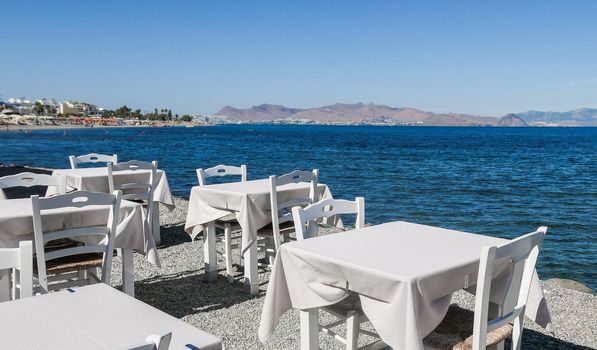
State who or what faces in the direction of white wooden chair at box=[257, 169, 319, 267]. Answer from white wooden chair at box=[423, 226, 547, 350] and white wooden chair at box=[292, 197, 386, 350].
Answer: white wooden chair at box=[423, 226, 547, 350]

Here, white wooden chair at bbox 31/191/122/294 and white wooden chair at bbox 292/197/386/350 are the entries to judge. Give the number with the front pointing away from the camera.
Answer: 1

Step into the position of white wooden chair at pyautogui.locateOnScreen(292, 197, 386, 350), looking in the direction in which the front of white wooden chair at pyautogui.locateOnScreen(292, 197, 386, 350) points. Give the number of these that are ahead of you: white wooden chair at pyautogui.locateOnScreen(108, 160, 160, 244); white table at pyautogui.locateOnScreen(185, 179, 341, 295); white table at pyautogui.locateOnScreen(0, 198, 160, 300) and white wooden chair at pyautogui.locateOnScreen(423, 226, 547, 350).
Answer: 1

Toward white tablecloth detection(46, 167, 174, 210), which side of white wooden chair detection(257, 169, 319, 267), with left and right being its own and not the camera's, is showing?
front

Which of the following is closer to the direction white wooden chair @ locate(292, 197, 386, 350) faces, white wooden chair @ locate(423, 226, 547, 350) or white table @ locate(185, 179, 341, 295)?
the white wooden chair

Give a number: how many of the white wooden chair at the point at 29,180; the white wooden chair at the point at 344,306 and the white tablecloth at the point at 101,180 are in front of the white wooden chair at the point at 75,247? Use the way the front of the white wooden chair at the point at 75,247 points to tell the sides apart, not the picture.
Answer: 2

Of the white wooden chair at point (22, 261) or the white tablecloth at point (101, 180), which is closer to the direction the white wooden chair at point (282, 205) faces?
the white tablecloth

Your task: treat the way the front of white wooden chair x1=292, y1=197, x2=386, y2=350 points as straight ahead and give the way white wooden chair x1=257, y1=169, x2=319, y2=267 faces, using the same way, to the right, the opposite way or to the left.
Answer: the opposite way

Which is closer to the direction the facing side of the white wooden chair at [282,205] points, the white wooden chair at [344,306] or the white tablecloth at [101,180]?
the white tablecloth

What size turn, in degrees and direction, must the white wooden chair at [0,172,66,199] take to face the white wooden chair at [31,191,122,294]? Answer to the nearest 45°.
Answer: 0° — it already faces it

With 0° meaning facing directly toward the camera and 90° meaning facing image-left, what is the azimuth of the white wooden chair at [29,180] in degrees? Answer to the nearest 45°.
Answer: approximately 0°

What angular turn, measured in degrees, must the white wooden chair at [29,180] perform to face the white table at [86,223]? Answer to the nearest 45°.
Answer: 0° — it already faces it

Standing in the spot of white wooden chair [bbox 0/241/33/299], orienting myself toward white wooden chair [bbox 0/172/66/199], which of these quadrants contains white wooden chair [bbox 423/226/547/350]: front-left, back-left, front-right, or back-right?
back-right

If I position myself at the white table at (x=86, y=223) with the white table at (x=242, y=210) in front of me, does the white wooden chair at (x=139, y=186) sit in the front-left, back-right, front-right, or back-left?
front-left
